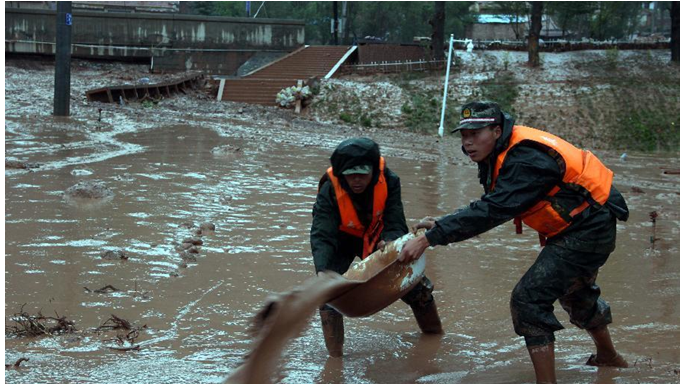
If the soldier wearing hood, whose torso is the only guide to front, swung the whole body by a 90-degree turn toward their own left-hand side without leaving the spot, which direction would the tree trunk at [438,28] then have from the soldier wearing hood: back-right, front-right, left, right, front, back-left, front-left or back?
left

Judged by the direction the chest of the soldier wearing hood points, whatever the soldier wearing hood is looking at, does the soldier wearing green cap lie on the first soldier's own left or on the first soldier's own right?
on the first soldier's own left

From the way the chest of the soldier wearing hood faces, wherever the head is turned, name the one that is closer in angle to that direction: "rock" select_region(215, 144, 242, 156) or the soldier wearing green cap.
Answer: the soldier wearing green cap

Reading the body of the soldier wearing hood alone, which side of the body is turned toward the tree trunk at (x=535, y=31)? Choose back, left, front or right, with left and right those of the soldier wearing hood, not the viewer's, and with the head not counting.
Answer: back

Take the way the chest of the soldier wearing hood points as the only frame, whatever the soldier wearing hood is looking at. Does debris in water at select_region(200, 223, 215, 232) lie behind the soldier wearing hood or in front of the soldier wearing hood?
behind

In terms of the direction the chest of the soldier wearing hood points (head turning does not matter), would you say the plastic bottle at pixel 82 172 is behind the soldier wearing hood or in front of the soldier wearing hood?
behind

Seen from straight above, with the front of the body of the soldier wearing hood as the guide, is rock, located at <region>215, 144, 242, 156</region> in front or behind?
behind

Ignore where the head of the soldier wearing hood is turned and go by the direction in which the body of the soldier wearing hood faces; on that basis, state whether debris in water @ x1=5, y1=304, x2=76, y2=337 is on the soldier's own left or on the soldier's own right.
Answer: on the soldier's own right

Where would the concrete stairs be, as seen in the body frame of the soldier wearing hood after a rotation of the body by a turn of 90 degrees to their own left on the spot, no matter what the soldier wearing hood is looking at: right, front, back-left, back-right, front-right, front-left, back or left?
left

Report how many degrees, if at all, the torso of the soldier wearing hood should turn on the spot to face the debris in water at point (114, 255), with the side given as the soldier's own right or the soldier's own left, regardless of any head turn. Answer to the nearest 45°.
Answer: approximately 135° to the soldier's own right

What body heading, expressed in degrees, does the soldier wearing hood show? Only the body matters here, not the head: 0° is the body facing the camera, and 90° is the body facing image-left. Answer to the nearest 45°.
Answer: approximately 0°

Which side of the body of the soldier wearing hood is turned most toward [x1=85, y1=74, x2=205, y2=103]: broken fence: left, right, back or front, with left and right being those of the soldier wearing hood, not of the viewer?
back
